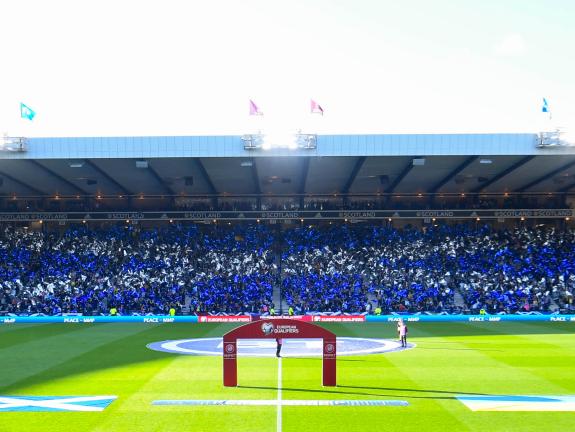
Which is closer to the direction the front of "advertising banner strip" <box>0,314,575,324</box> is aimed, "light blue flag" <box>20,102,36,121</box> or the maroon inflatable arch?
the maroon inflatable arch

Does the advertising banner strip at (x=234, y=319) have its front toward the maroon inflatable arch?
yes

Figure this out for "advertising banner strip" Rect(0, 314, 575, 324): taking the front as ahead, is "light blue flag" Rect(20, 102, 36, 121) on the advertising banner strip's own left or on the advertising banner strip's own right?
on the advertising banner strip's own right

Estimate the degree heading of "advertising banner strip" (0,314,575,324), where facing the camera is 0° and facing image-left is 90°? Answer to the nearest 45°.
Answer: approximately 0°

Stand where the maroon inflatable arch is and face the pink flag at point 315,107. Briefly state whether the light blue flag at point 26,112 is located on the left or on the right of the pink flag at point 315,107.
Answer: left
